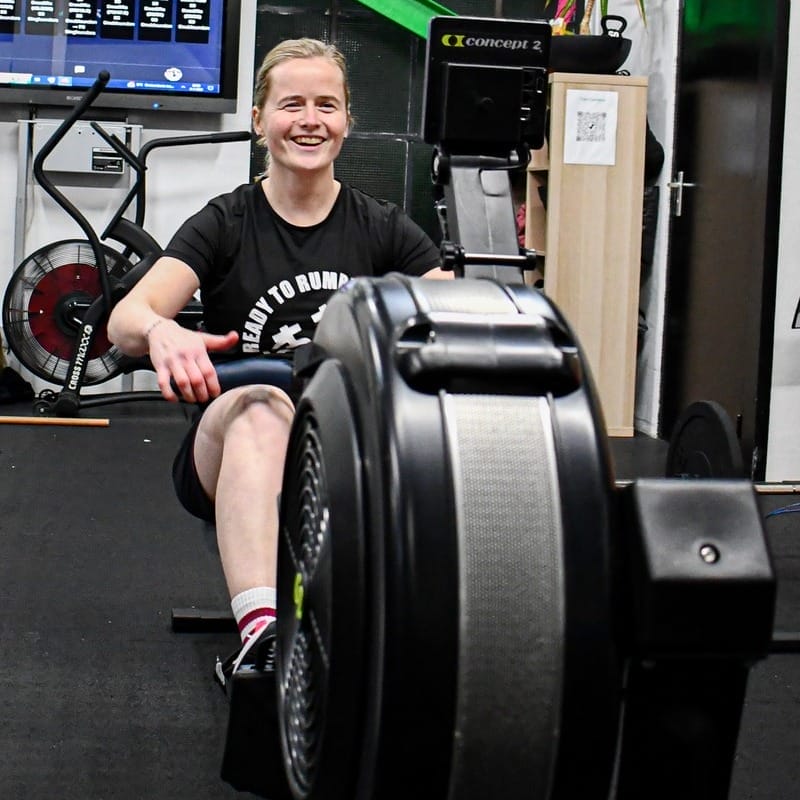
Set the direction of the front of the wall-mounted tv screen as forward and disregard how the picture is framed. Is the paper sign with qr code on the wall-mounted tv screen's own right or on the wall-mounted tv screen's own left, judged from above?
on the wall-mounted tv screen's own left

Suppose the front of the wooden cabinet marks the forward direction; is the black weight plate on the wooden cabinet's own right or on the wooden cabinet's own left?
on the wooden cabinet's own left

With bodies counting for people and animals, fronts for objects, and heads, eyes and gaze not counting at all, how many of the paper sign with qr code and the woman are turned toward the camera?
2

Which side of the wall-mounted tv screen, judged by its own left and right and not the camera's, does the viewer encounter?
front

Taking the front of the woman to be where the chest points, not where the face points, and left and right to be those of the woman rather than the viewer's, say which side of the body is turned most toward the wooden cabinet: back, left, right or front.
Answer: back

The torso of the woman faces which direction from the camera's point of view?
toward the camera

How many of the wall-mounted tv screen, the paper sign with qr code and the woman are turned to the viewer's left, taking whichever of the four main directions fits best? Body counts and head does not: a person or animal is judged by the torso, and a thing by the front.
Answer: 0

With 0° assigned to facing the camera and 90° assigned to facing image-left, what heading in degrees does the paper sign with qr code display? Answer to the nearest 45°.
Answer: approximately 0°

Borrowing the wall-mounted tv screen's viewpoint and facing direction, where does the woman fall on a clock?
The woman is roughly at 12 o'clock from the wall-mounted tv screen.

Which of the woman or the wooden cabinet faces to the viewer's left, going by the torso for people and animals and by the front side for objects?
the wooden cabinet

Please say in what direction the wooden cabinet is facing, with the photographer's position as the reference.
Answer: facing to the left of the viewer
